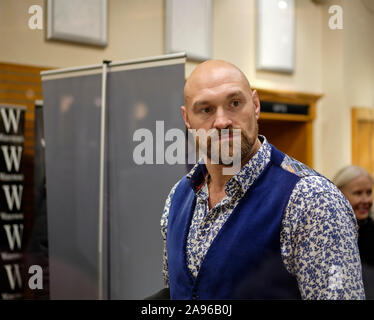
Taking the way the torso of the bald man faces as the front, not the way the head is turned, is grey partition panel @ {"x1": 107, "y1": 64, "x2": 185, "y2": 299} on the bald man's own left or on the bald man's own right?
on the bald man's own right

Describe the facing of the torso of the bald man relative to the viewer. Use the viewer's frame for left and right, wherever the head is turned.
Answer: facing the viewer and to the left of the viewer
